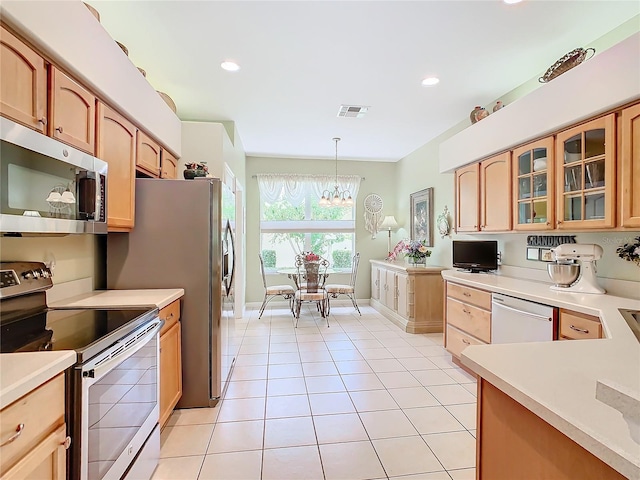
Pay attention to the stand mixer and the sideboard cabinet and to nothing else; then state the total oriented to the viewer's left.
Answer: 2

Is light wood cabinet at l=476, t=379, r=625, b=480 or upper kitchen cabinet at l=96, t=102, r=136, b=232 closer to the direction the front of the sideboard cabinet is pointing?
the upper kitchen cabinet

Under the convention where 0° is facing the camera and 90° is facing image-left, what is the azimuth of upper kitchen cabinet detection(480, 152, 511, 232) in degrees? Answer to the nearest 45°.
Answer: approximately 45°

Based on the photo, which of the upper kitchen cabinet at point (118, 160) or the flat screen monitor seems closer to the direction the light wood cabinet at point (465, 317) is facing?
the upper kitchen cabinet

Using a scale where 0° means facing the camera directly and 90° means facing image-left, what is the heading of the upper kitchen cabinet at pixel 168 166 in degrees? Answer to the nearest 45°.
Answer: approximately 315°

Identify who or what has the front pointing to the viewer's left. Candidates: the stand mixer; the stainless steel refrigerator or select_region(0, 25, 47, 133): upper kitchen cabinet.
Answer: the stand mixer

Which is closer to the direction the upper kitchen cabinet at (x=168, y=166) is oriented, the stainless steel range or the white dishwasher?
the white dishwasher

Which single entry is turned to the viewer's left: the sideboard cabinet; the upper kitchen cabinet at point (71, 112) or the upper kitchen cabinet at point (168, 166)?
the sideboard cabinet
